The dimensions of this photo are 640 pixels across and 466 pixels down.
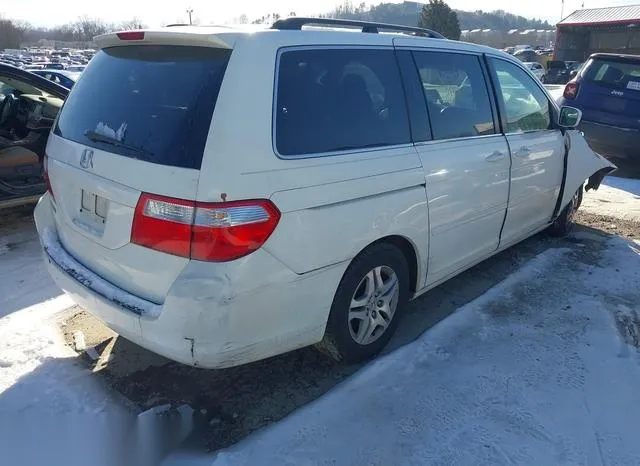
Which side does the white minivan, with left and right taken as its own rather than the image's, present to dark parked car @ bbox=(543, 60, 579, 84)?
front

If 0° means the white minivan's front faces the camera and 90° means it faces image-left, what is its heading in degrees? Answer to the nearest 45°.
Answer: approximately 225°

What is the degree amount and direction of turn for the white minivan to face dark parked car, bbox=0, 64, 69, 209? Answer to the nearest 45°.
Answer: approximately 90° to its left

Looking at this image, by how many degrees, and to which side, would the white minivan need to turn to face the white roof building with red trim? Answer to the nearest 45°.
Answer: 0° — it already faces it

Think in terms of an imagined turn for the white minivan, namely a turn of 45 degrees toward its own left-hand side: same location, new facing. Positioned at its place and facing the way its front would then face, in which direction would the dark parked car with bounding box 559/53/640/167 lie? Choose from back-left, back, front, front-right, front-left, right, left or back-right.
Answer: front-right

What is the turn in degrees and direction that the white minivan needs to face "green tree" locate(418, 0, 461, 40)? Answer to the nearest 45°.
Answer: approximately 45° to its left

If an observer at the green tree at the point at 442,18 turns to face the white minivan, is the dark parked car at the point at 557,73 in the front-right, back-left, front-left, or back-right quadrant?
front-left
